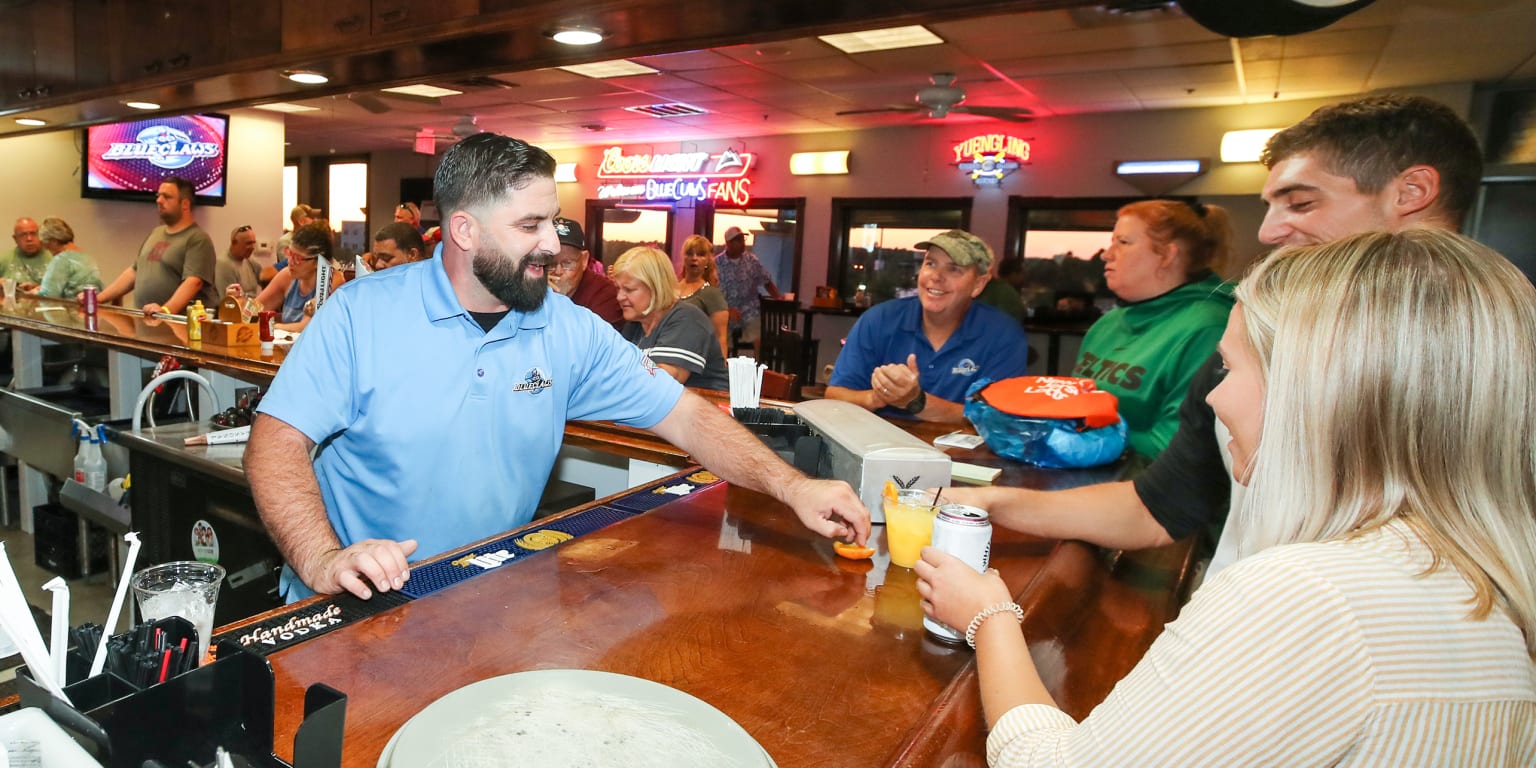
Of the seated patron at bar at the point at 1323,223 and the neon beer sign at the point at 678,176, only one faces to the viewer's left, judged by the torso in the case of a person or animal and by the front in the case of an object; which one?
the seated patron at bar

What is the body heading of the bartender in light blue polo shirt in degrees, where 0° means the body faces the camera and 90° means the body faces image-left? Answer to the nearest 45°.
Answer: approximately 315°

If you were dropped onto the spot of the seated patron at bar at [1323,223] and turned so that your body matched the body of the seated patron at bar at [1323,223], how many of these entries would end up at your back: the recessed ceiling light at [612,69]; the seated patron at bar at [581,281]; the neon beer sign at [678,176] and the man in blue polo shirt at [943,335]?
0

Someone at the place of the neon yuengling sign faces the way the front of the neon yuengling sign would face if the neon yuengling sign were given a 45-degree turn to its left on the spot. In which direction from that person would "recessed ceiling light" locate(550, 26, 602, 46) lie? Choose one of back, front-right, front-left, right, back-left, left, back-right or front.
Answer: front-right

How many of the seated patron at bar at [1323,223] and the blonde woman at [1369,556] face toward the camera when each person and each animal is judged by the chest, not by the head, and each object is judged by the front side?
0

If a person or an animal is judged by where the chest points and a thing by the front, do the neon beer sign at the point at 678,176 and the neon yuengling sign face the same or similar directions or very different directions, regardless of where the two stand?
same or similar directions

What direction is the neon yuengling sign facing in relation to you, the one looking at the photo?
facing the viewer

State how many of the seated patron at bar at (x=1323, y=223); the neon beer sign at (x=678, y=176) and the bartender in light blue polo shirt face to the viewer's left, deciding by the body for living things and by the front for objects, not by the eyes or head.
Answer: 1

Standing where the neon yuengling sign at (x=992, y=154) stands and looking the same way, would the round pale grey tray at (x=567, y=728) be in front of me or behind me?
in front

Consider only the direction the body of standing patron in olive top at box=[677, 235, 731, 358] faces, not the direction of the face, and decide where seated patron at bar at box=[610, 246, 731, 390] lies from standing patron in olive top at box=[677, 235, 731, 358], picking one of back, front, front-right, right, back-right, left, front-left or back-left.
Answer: front-left

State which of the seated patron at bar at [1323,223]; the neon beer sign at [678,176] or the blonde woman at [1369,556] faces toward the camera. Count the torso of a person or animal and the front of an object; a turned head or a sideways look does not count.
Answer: the neon beer sign

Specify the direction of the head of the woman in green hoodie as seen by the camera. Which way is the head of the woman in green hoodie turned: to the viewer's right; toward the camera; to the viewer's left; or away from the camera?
to the viewer's left

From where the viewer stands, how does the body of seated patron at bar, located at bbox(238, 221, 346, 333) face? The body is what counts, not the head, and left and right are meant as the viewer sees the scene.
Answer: facing the viewer and to the left of the viewer
